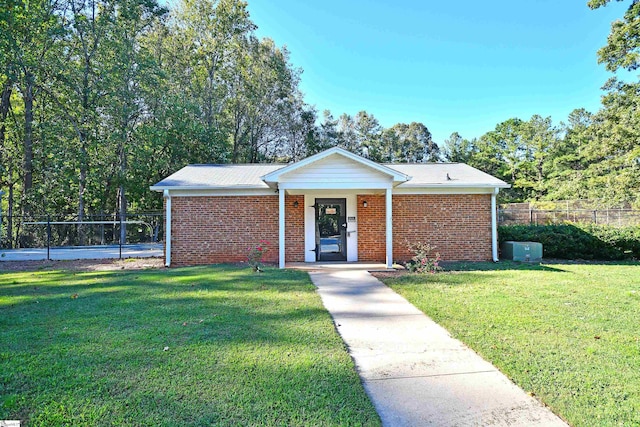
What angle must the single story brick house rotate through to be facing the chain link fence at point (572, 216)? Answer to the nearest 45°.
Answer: approximately 135° to its left

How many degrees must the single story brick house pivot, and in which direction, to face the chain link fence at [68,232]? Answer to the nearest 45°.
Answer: approximately 135° to its right

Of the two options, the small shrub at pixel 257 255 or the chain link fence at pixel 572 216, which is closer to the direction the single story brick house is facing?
the small shrub

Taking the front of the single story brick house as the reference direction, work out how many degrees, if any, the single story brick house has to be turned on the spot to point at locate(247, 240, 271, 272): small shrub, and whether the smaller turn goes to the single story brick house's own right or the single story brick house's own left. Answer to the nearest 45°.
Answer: approximately 45° to the single story brick house's own right

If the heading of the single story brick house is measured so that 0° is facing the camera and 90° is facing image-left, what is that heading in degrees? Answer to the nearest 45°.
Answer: approximately 0°

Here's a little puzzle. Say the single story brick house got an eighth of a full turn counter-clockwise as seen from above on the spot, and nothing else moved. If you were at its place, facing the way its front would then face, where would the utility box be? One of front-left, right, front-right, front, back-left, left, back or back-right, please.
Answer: front-left
